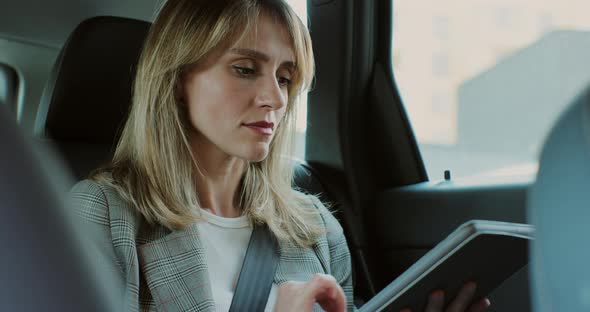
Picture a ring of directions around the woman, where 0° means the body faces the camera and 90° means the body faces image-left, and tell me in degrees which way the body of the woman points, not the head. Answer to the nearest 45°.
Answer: approximately 315°
